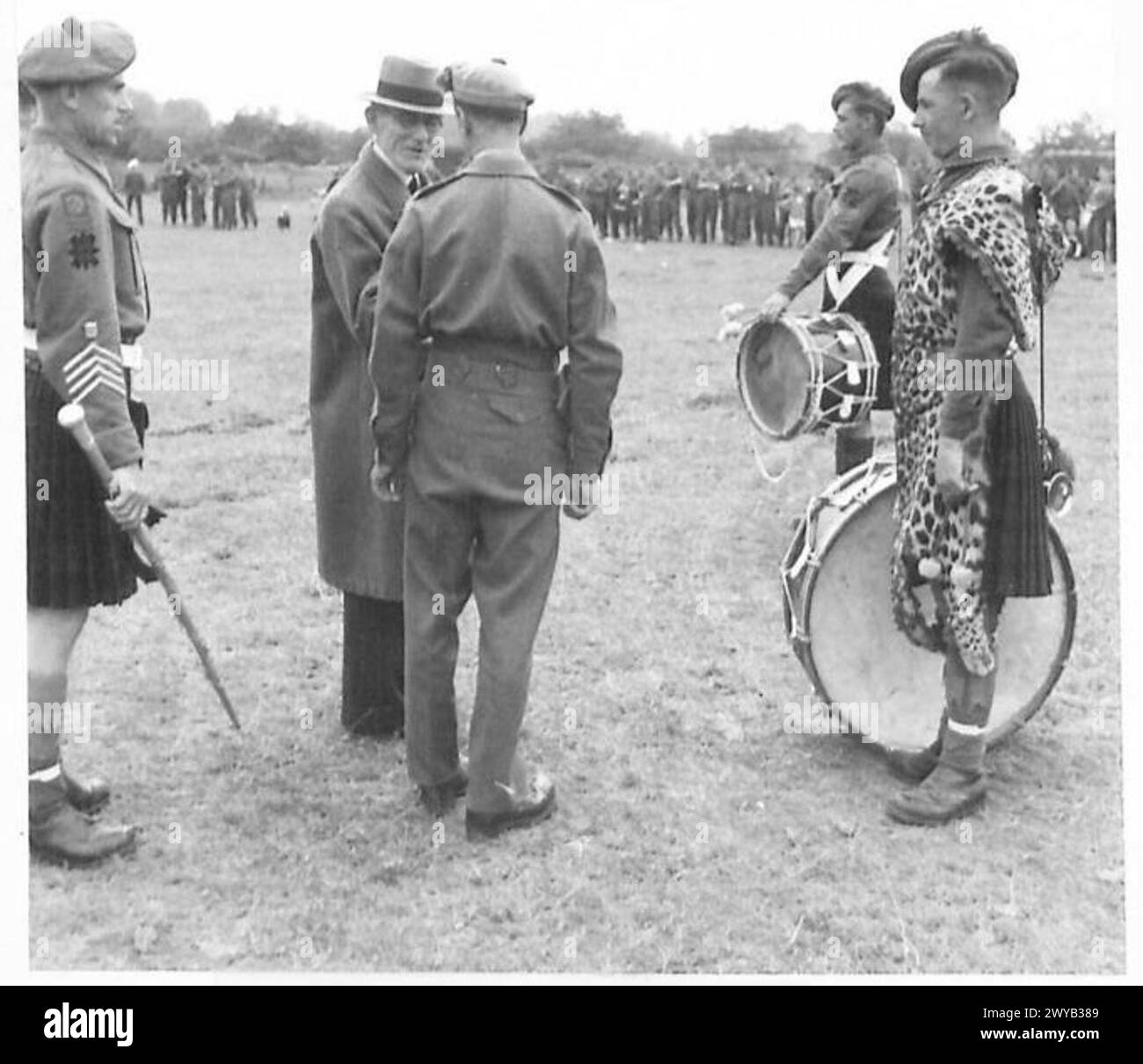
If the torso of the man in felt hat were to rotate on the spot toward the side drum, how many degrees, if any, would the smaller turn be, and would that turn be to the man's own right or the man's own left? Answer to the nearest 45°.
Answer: approximately 90° to the man's own left

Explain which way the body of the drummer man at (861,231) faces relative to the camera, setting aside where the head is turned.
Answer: to the viewer's left

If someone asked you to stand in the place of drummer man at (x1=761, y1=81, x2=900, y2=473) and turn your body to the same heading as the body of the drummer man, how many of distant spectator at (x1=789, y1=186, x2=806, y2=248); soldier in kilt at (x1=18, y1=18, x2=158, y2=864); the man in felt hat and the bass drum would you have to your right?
1

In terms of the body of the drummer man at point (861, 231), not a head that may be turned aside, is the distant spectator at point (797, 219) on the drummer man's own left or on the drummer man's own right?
on the drummer man's own right

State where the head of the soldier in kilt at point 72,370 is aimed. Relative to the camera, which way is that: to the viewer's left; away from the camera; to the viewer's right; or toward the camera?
to the viewer's right

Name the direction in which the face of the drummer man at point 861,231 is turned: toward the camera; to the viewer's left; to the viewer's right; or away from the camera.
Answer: to the viewer's left

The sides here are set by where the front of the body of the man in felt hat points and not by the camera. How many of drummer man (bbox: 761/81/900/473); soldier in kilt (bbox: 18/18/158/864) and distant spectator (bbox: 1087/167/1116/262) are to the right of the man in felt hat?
1

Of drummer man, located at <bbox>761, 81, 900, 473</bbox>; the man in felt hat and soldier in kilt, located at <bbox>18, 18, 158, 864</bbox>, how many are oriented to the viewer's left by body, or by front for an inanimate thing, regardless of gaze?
1

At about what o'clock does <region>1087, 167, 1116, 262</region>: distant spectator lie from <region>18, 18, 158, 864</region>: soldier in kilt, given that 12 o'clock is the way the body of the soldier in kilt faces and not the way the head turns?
The distant spectator is roughly at 11 o'clock from the soldier in kilt.

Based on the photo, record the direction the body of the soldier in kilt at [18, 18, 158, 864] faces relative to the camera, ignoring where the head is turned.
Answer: to the viewer's right

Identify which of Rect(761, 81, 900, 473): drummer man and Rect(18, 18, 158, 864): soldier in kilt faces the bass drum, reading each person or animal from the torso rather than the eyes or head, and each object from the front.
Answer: the soldier in kilt

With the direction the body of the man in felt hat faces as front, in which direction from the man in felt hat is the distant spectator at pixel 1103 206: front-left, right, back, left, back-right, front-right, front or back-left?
left

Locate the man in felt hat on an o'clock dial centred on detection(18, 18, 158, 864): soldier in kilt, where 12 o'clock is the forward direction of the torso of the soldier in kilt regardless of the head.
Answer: The man in felt hat is roughly at 11 o'clock from the soldier in kilt.

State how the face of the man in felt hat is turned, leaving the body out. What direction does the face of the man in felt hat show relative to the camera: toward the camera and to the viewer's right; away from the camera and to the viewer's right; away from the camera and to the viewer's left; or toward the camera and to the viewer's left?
toward the camera and to the viewer's right

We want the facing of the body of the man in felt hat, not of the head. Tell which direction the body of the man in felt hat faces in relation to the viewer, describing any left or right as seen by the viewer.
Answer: facing the viewer and to the right of the viewer

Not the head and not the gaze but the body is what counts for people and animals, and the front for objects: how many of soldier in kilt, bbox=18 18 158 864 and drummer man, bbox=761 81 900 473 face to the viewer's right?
1
